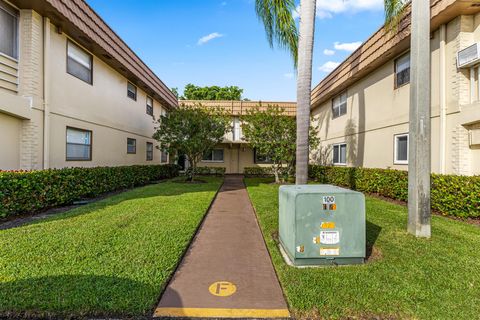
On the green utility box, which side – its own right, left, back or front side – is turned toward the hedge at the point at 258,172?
back

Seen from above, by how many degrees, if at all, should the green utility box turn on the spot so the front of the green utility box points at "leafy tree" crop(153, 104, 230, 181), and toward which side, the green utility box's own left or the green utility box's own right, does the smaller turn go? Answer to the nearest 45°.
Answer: approximately 135° to the green utility box's own right

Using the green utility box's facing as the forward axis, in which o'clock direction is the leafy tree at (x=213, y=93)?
The leafy tree is roughly at 5 o'clock from the green utility box.

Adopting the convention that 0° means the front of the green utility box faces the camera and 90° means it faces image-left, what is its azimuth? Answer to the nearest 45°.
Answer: approximately 0°

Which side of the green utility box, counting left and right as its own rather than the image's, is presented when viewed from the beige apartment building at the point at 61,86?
right

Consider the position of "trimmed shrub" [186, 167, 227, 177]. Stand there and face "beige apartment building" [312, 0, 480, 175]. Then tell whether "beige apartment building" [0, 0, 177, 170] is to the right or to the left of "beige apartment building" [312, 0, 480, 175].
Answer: right

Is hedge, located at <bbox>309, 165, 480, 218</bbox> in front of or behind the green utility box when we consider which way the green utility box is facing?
behind

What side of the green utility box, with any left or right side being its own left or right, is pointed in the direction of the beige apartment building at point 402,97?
back

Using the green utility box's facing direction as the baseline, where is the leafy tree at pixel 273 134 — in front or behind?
behind

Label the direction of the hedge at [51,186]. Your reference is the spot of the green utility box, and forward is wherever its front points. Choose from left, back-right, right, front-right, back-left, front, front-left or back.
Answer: right
